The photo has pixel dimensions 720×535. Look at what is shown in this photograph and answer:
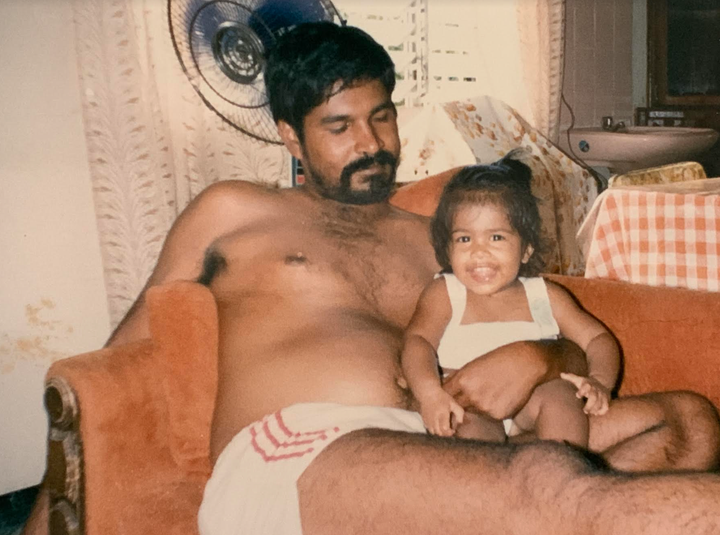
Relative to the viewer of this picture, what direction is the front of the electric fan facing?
facing the viewer and to the left of the viewer

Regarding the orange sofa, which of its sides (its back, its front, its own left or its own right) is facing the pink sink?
back

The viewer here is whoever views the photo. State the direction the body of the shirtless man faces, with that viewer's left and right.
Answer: facing the viewer and to the right of the viewer

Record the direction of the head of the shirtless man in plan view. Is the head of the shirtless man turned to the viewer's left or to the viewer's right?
to the viewer's right

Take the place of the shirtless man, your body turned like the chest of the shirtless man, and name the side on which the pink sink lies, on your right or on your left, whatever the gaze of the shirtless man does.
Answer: on your left
